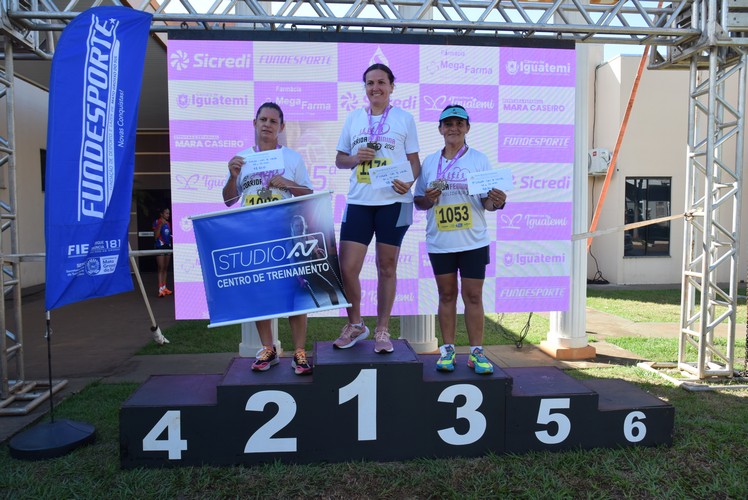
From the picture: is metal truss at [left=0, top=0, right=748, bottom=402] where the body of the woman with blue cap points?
no

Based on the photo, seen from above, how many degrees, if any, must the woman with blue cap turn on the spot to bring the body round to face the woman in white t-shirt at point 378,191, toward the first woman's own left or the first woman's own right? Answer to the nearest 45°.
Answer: approximately 90° to the first woman's own right

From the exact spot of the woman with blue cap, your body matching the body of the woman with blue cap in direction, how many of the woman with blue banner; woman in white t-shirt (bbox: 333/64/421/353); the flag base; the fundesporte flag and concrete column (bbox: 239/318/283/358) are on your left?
0

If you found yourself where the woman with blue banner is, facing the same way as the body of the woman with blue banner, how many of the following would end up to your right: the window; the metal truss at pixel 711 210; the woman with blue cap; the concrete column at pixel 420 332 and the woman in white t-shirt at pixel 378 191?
0

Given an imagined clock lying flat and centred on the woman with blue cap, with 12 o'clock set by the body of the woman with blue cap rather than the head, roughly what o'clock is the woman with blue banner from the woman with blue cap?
The woman with blue banner is roughly at 3 o'clock from the woman with blue cap.

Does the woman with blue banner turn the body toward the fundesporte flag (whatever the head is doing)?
no

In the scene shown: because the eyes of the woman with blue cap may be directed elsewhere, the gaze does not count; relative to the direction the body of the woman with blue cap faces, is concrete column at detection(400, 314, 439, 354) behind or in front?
behind

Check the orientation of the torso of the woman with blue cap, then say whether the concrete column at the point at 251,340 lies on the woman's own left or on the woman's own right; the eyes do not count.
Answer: on the woman's own right

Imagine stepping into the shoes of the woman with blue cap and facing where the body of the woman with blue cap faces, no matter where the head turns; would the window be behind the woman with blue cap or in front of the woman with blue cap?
behind

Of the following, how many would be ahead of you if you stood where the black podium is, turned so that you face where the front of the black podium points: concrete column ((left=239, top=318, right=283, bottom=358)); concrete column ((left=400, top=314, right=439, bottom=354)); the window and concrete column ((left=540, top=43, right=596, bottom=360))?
0

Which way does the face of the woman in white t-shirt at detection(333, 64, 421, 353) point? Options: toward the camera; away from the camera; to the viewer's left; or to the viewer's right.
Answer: toward the camera

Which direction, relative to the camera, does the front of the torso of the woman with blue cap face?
toward the camera

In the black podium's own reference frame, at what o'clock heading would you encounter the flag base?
The flag base is roughly at 3 o'clock from the black podium.

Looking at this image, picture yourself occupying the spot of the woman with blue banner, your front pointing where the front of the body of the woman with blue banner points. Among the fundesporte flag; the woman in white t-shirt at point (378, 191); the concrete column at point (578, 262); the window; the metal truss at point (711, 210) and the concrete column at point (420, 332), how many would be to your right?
1

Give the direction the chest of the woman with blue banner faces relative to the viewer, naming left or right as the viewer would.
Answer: facing the viewer

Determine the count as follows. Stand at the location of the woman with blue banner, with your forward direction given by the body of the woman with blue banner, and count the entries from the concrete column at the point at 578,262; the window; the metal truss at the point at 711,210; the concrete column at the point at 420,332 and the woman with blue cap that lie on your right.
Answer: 0

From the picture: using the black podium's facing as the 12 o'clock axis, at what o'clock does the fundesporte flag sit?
The fundesporte flag is roughly at 3 o'clock from the black podium.

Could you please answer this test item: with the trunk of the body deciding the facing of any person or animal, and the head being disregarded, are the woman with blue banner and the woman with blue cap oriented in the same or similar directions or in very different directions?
same or similar directions
